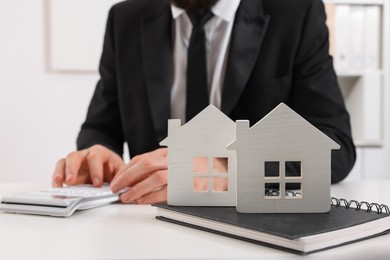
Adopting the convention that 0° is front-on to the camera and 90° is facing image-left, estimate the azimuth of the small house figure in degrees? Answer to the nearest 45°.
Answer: approximately 0°

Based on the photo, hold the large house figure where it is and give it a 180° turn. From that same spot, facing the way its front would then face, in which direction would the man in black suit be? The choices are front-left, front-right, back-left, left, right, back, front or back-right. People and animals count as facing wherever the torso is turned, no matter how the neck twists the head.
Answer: front

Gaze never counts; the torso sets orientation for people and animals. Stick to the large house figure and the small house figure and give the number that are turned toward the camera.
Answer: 2
